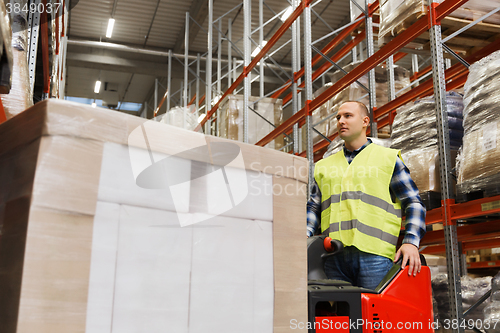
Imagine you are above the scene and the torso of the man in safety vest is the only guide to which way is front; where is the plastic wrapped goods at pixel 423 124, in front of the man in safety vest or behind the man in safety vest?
behind

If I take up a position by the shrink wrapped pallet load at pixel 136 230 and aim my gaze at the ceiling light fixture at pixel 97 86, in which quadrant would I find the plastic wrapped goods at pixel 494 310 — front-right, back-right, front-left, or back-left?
front-right

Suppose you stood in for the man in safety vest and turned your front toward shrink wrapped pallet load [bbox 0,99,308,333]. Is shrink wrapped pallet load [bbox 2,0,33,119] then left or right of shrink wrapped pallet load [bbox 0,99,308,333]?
right

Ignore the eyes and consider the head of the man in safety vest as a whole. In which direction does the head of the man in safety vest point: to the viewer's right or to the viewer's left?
to the viewer's left

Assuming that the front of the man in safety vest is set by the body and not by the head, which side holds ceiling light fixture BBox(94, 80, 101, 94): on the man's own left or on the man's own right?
on the man's own right

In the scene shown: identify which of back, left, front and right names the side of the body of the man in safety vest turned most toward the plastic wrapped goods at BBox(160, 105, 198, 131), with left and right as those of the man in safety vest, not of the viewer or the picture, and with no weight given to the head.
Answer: right

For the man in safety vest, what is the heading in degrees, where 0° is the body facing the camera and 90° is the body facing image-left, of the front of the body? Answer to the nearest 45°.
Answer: approximately 45°

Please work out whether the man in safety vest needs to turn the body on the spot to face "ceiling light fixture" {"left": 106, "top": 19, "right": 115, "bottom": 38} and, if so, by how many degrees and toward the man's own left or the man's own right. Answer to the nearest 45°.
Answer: approximately 90° to the man's own right

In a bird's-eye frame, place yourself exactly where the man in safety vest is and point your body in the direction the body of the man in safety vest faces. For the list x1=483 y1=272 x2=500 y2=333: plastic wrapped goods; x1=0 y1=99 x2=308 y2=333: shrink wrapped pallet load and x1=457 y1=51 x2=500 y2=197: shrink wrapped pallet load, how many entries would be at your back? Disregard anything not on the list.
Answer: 2

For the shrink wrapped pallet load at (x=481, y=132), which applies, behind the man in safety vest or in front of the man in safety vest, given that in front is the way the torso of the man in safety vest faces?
behind
